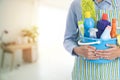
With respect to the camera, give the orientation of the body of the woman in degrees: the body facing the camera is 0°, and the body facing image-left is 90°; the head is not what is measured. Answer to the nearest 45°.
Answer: approximately 0°
